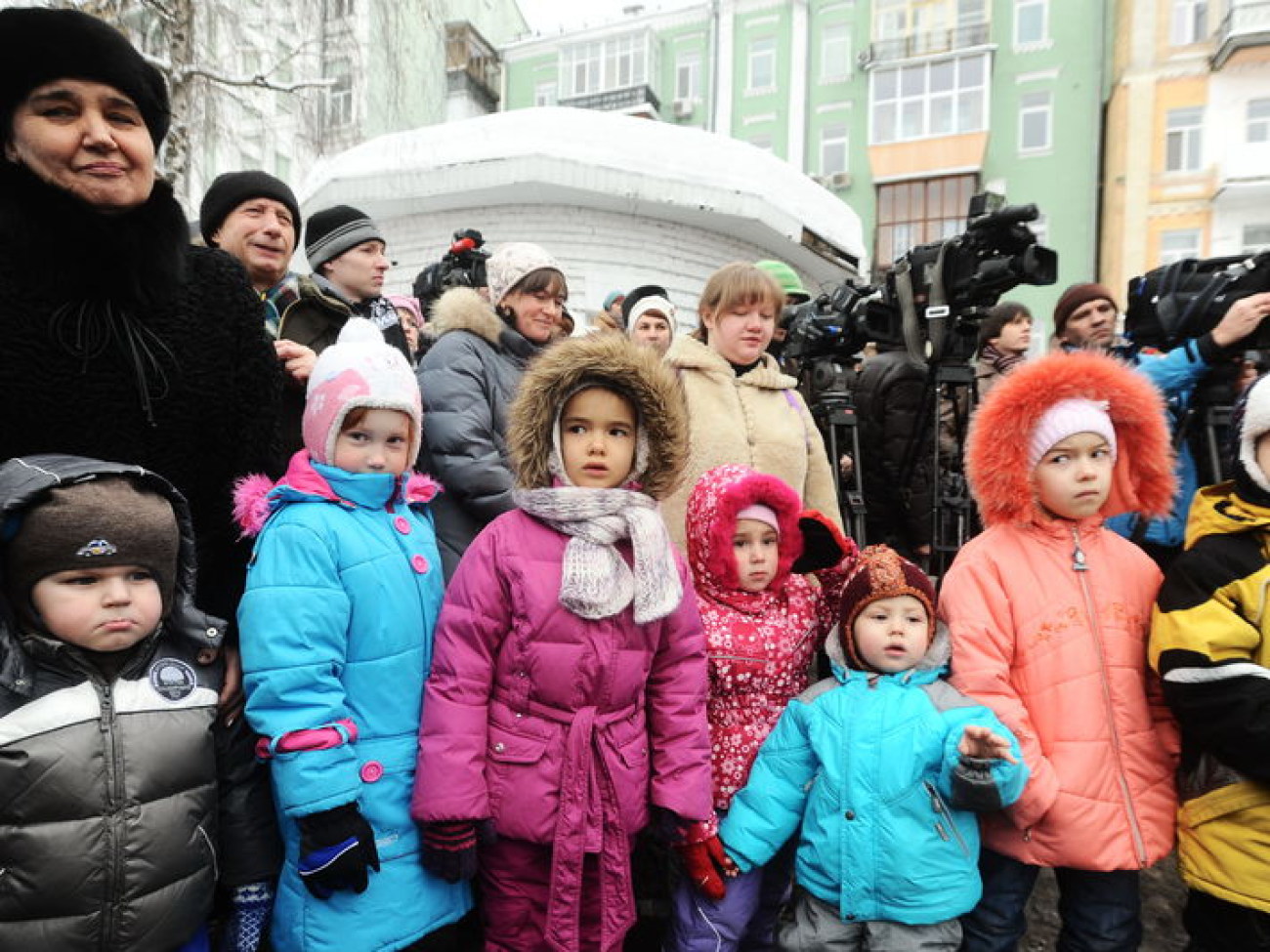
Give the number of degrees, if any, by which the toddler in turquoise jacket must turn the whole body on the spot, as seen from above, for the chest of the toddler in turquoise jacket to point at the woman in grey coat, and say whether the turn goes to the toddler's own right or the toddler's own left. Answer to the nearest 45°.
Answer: approximately 90° to the toddler's own right

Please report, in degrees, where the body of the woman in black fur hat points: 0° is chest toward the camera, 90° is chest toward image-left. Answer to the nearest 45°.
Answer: approximately 0°

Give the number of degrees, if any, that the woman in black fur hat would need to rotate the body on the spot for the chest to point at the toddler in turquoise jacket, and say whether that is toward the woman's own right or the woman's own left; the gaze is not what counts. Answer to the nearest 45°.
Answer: approximately 45° to the woman's own left

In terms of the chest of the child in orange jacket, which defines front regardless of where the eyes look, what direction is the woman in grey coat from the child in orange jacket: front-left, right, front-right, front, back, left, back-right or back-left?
back-right

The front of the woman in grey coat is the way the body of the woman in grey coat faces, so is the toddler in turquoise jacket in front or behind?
in front
